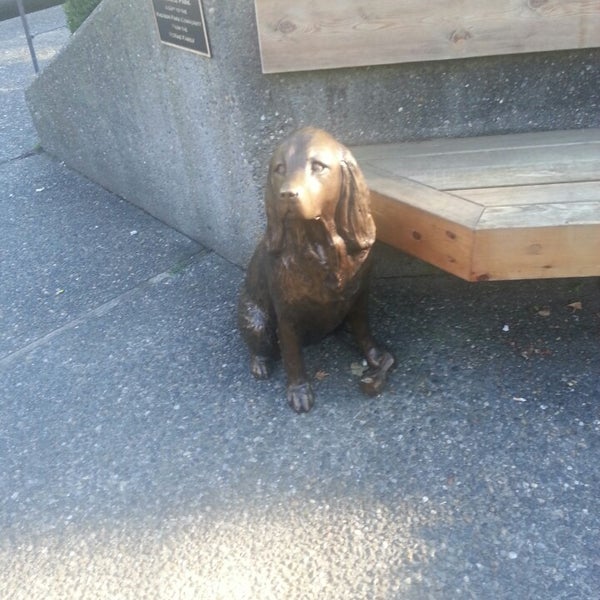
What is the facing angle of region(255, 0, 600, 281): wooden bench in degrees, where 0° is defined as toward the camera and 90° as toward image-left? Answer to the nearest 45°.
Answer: approximately 0°

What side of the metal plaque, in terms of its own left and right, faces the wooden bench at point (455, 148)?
left

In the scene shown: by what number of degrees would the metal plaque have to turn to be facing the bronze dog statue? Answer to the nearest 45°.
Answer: approximately 45° to its left

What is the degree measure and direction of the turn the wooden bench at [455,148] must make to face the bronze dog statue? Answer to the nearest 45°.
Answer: approximately 45° to its right

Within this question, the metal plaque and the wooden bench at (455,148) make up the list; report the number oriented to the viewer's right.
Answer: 0

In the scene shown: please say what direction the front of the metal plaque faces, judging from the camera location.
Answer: facing the viewer and to the left of the viewer

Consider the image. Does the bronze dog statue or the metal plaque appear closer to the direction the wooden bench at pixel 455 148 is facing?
the bronze dog statue

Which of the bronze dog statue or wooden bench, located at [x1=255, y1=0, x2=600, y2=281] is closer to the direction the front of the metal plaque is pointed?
the bronze dog statue

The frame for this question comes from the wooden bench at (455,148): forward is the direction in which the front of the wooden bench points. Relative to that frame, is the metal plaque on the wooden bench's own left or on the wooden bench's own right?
on the wooden bench's own right
